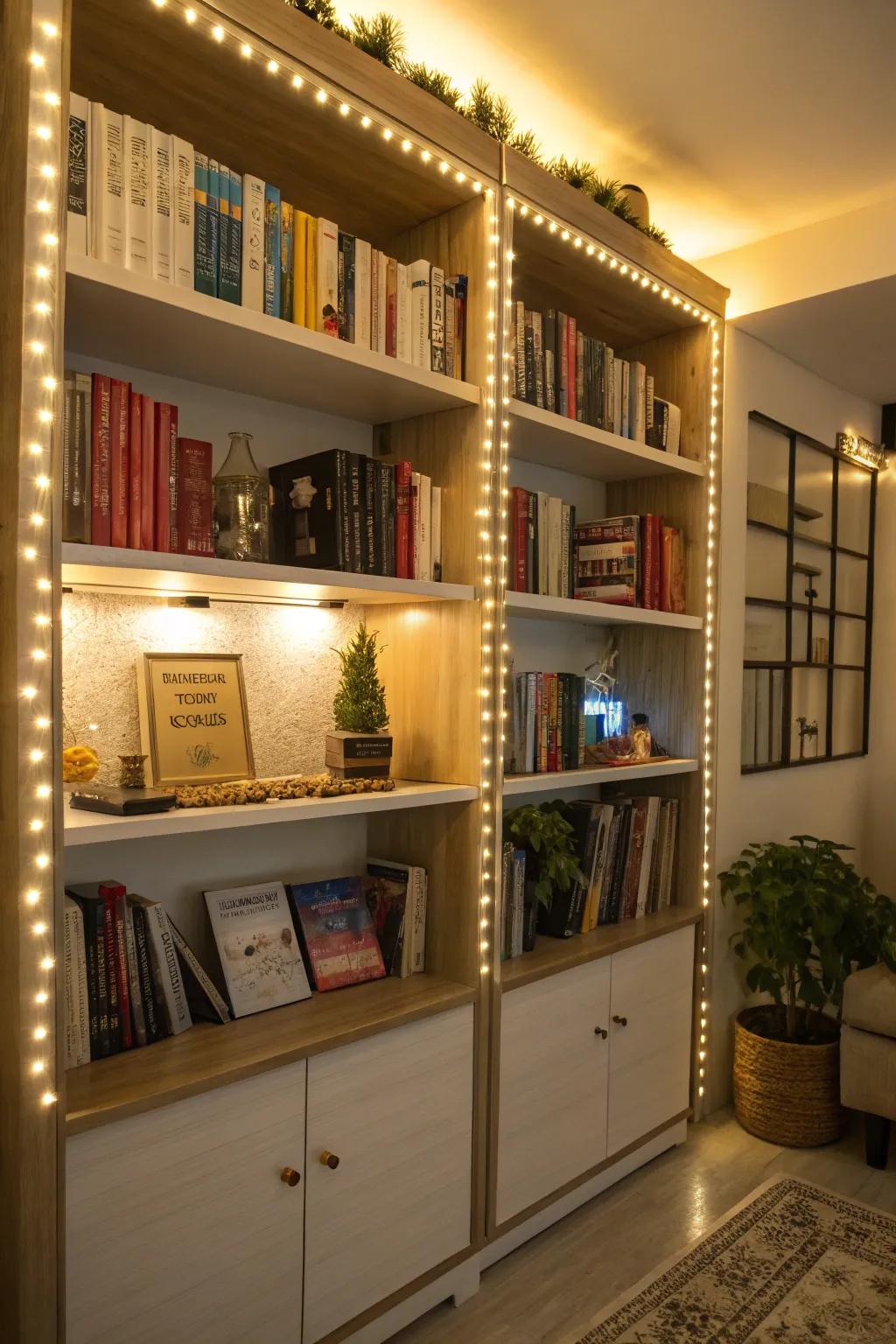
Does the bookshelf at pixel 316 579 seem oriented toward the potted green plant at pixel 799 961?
no

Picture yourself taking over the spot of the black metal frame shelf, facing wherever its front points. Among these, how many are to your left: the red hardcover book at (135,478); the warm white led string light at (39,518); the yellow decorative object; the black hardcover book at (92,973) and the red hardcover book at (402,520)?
0

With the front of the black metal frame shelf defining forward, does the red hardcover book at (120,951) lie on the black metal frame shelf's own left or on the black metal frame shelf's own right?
on the black metal frame shelf's own right

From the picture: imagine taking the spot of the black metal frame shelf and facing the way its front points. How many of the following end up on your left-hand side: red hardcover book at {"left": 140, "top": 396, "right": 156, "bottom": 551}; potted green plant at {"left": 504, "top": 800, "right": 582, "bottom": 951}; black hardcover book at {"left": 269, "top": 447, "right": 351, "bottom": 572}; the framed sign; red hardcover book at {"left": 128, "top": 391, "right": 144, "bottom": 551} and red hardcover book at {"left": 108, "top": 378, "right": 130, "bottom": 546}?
0

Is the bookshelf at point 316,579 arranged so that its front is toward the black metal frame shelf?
no

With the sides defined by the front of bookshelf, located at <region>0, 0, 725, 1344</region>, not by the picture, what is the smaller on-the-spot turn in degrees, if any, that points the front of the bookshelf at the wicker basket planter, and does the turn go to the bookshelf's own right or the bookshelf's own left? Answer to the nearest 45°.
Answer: approximately 90° to the bookshelf's own left

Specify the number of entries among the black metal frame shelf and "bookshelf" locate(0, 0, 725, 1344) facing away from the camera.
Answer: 0

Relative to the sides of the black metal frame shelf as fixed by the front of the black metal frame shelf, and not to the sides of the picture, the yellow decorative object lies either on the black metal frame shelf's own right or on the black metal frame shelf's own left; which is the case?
on the black metal frame shelf's own right

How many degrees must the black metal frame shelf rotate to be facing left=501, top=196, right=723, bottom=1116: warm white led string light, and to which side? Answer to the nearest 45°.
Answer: approximately 45° to its right

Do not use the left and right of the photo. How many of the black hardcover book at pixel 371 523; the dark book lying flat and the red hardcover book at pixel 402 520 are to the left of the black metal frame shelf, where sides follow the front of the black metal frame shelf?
0

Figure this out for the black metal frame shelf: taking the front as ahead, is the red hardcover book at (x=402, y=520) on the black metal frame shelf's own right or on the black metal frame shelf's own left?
on the black metal frame shelf's own right

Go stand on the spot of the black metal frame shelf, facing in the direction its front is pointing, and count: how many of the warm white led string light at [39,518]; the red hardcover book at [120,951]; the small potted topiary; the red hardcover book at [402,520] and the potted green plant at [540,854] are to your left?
0
